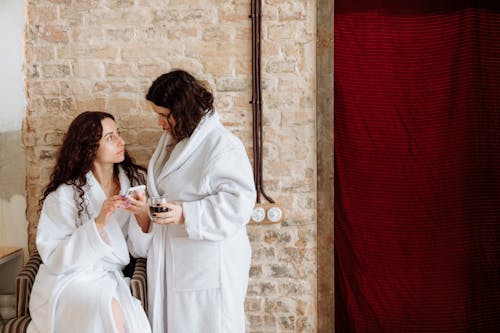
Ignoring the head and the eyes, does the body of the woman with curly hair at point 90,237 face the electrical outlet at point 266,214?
no

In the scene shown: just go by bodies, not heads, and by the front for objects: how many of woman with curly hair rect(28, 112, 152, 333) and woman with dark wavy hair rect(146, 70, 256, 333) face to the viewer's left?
1

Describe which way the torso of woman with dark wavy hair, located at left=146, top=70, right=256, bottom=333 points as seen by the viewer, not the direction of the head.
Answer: to the viewer's left

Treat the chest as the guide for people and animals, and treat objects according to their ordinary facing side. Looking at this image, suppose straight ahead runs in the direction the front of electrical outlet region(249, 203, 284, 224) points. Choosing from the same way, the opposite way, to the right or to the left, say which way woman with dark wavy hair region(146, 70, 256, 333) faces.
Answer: to the right

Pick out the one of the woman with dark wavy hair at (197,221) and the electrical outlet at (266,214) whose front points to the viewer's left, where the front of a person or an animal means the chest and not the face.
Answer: the woman with dark wavy hair

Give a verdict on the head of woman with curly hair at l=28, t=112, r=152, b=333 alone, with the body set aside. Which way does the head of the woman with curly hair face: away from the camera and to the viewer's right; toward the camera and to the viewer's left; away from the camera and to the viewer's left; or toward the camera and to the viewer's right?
toward the camera and to the viewer's right

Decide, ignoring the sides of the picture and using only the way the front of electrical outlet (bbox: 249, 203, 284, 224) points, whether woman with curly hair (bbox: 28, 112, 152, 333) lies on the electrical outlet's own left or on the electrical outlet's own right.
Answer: on the electrical outlet's own right

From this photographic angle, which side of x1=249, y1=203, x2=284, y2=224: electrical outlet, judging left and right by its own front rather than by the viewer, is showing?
front

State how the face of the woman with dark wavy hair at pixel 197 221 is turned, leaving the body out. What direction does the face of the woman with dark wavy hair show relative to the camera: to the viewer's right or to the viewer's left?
to the viewer's left

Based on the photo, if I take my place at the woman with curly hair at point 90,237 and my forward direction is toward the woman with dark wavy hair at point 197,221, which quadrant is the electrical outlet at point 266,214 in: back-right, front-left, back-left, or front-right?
front-left

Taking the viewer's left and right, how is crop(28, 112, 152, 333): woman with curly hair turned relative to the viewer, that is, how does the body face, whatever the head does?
facing the viewer and to the right of the viewer
